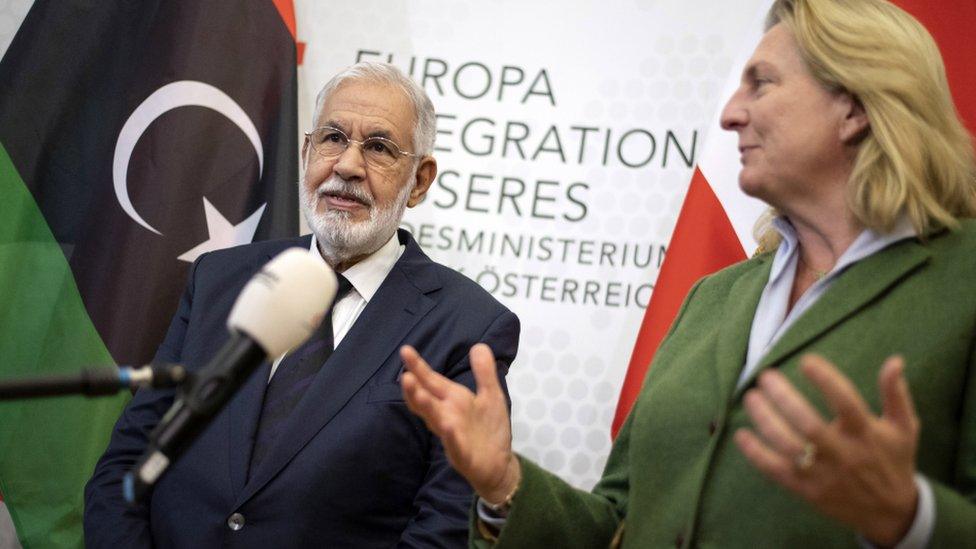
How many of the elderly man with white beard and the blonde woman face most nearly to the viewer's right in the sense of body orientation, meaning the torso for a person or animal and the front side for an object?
0

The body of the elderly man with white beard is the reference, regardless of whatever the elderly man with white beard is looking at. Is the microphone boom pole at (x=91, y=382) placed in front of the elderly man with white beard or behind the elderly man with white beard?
in front

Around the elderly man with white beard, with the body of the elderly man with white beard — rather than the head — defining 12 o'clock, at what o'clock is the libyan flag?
The libyan flag is roughly at 3 o'clock from the elderly man with white beard.

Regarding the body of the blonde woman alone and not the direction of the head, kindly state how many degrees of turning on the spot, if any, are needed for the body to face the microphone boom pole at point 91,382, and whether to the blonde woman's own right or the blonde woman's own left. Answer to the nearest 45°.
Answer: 0° — they already face it

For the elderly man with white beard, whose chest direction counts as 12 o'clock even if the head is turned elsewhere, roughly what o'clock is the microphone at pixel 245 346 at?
The microphone is roughly at 11 o'clock from the elderly man with white beard.

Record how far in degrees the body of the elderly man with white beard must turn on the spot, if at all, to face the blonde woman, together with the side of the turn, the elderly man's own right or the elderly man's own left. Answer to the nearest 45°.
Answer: approximately 90° to the elderly man's own left

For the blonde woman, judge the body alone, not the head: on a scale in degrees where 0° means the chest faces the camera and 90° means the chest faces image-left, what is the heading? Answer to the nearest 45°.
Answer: approximately 45°

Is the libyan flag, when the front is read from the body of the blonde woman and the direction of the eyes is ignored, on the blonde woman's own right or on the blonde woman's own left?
on the blonde woman's own right

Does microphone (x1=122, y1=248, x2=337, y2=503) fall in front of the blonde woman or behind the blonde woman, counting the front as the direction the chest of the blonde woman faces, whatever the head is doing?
in front

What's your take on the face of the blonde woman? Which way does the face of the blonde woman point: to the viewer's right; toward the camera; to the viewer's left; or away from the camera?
to the viewer's left
